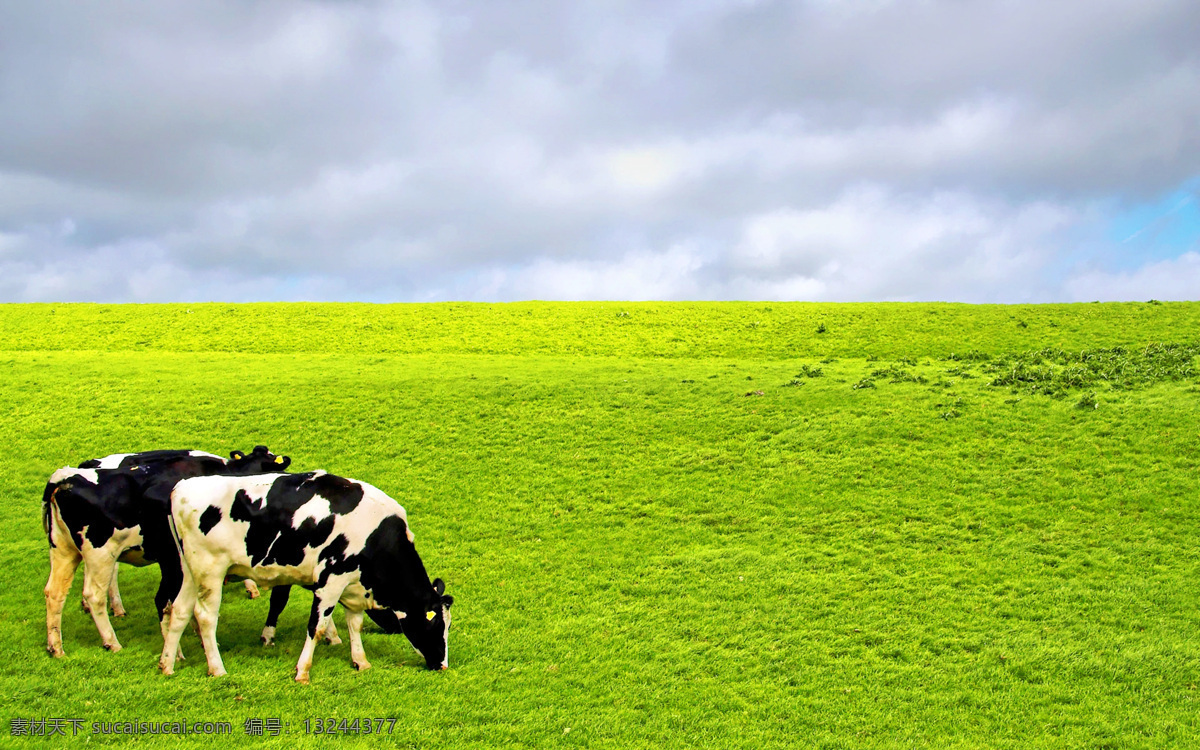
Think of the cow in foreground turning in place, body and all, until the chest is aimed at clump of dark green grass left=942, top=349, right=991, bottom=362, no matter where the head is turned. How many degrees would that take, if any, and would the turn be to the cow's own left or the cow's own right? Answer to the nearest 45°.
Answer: approximately 45° to the cow's own left

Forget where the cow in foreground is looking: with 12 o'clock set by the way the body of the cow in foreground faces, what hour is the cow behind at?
The cow behind is roughly at 7 o'clock from the cow in foreground.

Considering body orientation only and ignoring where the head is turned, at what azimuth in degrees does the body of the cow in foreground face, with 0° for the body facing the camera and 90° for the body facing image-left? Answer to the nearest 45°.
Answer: approximately 270°

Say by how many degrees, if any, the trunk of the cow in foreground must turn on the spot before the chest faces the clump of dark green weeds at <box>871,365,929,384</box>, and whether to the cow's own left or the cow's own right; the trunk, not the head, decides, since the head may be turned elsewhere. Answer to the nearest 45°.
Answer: approximately 45° to the cow's own left

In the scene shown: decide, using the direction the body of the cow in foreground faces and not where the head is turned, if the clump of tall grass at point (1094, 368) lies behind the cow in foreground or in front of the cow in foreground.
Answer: in front
